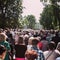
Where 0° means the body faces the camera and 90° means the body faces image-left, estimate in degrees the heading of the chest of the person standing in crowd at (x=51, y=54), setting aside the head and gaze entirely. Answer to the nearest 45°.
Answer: approximately 180°

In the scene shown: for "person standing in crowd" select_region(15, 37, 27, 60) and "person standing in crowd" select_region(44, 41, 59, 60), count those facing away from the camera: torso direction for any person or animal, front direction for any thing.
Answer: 2

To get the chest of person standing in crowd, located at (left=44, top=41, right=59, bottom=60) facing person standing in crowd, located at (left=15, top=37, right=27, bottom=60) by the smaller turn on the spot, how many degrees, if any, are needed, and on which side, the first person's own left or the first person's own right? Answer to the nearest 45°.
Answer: approximately 45° to the first person's own left

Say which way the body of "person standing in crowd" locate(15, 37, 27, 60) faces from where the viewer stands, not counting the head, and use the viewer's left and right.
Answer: facing away from the viewer
